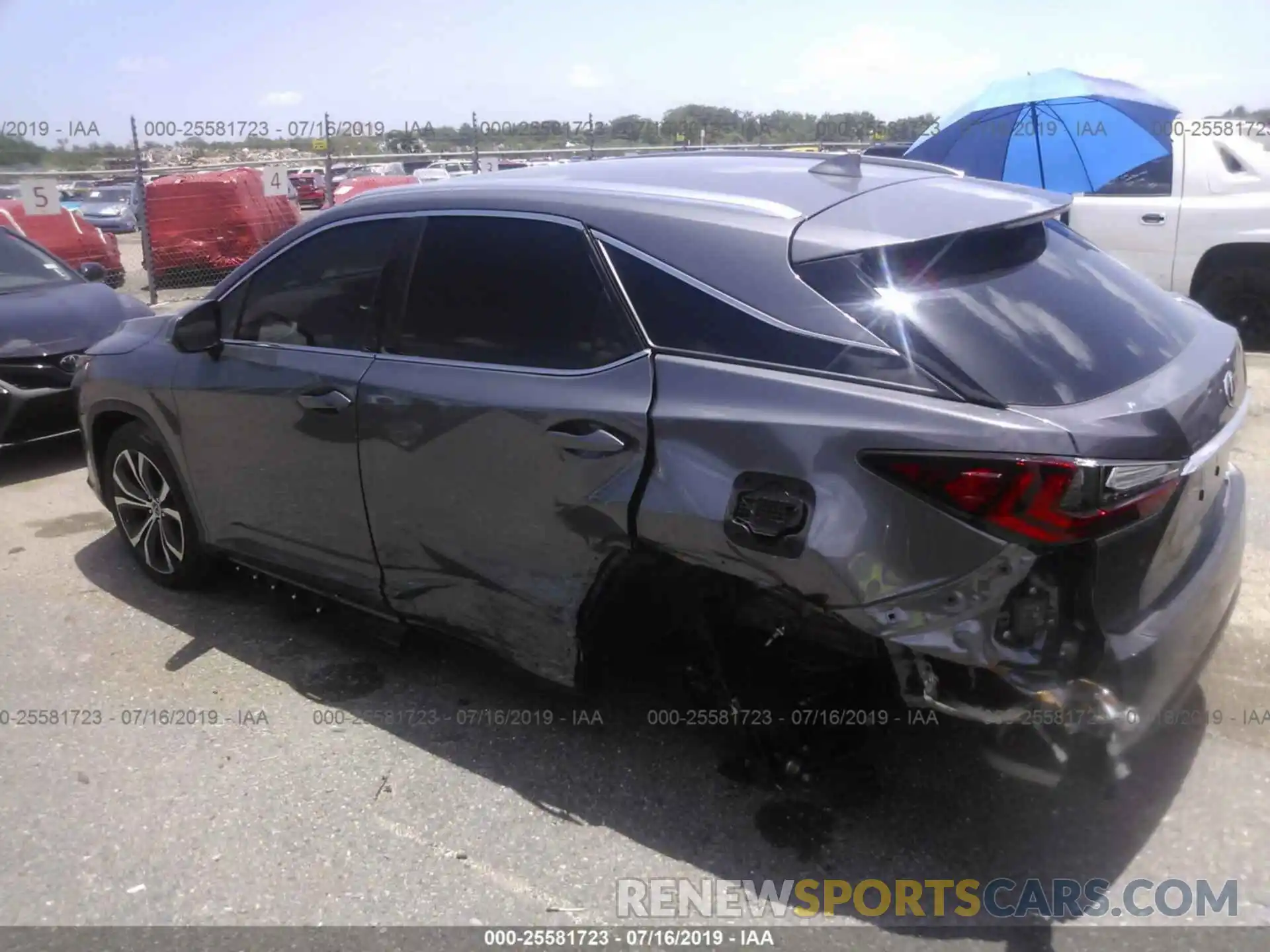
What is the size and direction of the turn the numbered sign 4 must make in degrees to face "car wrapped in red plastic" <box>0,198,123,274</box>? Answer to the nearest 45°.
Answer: approximately 90° to its right

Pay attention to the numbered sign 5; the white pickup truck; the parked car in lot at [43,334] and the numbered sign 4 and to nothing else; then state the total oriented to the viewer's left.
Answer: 1

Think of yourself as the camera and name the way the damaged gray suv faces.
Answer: facing away from the viewer and to the left of the viewer

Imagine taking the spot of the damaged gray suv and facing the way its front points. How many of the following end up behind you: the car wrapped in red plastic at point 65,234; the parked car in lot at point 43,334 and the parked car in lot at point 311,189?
0

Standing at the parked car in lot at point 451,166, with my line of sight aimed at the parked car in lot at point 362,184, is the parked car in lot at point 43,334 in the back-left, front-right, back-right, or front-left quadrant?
front-left

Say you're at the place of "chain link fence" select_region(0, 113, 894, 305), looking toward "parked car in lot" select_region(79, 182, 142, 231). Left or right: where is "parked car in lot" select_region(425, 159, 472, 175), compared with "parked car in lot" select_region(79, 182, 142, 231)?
right

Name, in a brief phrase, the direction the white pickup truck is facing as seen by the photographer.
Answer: facing to the left of the viewer

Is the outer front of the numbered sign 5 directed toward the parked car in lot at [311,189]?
no

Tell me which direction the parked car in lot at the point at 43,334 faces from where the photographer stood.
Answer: facing the viewer and to the right of the viewer

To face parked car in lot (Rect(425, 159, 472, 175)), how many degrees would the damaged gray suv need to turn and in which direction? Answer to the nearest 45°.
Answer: approximately 45° to its right

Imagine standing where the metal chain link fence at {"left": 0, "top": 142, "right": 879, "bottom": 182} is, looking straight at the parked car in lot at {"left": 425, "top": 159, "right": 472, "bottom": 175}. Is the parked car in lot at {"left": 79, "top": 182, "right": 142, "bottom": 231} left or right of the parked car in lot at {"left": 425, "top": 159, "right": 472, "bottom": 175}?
left

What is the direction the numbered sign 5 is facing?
toward the camera

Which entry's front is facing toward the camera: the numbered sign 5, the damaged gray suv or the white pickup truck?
the numbered sign 5

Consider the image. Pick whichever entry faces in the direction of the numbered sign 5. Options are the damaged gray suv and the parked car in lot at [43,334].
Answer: the damaged gray suv

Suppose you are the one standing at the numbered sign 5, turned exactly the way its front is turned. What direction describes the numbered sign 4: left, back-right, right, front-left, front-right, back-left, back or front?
left

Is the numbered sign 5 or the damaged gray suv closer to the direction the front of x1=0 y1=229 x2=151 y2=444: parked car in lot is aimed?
the damaged gray suv

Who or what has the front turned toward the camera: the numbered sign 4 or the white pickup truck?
the numbered sign 4

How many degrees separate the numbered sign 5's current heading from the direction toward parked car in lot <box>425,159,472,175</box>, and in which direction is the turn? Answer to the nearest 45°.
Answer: approximately 135° to its left

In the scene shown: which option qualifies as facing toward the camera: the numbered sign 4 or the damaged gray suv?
the numbered sign 4

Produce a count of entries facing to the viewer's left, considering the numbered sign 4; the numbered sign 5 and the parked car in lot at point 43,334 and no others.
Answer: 0

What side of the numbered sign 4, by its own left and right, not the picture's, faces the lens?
front
